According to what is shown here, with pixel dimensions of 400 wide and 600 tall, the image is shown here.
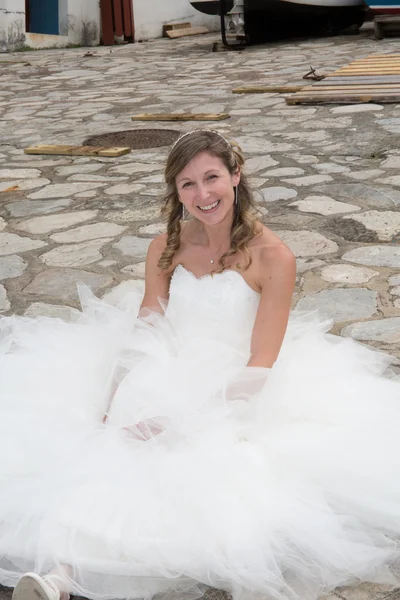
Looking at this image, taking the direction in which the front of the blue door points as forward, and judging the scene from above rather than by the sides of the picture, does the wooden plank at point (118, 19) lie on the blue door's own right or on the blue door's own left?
on the blue door's own left

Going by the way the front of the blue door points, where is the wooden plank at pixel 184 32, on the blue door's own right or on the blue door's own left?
on the blue door's own left

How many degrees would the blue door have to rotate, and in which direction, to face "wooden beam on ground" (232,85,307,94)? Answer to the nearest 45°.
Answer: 0° — it already faces it

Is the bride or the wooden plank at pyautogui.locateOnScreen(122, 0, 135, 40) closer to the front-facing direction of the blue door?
the bride

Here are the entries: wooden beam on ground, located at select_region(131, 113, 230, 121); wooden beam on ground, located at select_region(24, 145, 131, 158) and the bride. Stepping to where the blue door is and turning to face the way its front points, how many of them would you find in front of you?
3

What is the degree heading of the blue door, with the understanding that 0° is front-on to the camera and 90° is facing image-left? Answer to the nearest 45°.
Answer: approximately 0°

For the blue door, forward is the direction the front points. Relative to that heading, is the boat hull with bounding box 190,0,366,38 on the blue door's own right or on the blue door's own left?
on the blue door's own left

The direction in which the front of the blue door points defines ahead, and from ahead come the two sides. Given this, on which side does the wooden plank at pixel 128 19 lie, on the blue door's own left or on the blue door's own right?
on the blue door's own left
